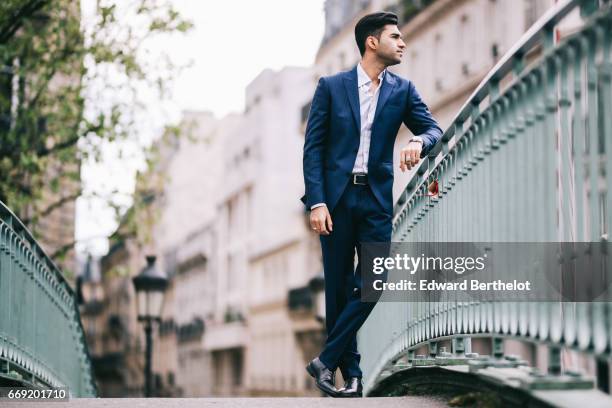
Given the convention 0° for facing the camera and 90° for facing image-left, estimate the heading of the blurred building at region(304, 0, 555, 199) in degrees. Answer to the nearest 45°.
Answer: approximately 45°

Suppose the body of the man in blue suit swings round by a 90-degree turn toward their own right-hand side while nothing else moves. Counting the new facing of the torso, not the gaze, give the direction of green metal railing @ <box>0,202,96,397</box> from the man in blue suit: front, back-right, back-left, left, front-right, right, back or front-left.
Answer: front-right

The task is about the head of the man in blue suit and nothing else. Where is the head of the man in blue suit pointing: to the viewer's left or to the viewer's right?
to the viewer's right

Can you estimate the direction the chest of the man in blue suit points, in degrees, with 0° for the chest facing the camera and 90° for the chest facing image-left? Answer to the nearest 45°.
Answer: approximately 0°

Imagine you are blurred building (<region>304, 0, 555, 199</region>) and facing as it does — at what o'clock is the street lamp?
The street lamp is roughly at 11 o'clock from the blurred building.

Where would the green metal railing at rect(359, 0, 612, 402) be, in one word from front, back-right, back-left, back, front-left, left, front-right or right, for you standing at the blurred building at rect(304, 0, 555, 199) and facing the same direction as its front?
front-left

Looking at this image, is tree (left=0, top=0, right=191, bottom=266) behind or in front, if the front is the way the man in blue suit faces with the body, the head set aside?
behind

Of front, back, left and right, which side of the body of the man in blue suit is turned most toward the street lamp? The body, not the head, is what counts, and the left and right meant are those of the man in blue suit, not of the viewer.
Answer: back

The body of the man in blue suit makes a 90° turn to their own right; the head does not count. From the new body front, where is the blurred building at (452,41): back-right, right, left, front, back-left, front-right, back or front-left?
right
